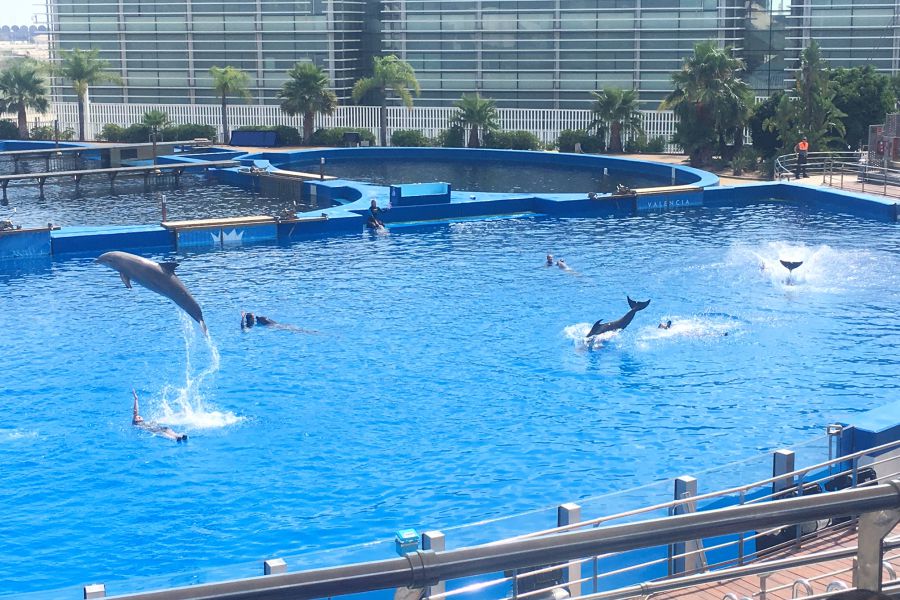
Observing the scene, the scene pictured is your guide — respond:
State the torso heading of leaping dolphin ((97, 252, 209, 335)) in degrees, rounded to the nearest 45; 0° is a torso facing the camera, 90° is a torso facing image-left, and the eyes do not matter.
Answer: approximately 90°

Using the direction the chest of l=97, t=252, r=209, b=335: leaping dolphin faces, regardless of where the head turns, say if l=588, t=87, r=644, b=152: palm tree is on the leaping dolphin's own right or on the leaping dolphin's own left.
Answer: on the leaping dolphin's own right

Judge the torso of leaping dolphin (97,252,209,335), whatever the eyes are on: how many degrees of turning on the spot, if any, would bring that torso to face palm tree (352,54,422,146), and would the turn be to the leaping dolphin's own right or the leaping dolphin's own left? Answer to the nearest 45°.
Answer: approximately 90° to the leaping dolphin's own right

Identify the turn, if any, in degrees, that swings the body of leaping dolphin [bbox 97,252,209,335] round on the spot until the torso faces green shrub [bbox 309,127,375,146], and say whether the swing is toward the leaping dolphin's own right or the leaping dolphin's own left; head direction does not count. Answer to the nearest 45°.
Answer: approximately 90° to the leaping dolphin's own right

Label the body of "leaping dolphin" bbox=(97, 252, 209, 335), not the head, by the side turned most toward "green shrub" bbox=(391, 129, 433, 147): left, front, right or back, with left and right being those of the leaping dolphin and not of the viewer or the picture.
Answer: right

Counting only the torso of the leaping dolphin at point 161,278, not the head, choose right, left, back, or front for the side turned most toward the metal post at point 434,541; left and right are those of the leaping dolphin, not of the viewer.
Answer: left

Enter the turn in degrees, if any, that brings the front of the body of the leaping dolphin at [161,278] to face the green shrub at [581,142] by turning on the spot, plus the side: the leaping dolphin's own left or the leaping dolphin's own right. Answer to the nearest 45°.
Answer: approximately 135° to the leaping dolphin's own right

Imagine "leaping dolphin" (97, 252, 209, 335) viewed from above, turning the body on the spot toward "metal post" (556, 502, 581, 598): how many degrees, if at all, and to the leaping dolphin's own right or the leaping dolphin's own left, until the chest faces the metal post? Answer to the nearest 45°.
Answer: approximately 90° to the leaping dolphin's own left

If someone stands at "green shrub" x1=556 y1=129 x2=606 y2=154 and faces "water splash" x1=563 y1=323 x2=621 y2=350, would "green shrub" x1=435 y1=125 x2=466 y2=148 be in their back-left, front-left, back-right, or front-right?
back-right

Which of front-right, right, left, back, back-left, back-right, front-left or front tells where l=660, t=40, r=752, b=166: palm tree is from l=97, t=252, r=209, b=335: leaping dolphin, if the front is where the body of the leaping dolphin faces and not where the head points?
back-right
